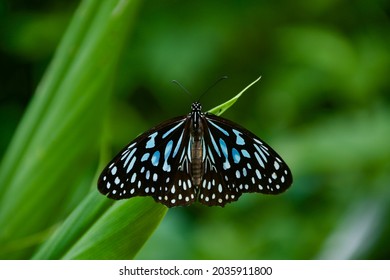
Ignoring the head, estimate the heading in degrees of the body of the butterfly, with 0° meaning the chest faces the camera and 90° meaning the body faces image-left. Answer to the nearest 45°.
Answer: approximately 180°
